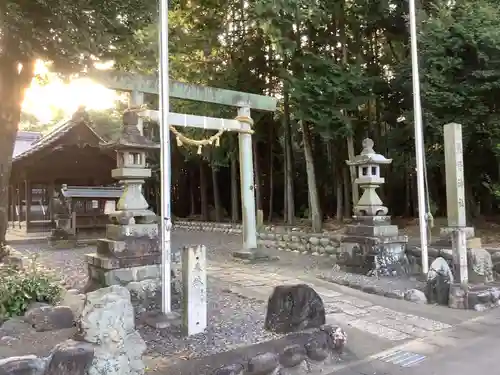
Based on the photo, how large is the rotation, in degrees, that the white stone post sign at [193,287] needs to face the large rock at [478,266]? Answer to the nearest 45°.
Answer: approximately 90° to its left

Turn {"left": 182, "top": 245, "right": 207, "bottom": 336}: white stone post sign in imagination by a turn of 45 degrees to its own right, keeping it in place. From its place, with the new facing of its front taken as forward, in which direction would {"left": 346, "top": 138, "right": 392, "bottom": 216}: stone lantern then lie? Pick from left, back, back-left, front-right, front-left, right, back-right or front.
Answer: back-left

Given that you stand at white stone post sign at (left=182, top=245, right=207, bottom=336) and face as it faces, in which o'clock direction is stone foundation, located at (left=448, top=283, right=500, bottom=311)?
The stone foundation is roughly at 10 o'clock from the white stone post sign.

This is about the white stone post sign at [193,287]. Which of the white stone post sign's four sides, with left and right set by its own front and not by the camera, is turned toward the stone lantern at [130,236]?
back

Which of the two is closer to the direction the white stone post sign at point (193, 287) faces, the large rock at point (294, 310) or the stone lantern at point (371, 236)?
the large rock

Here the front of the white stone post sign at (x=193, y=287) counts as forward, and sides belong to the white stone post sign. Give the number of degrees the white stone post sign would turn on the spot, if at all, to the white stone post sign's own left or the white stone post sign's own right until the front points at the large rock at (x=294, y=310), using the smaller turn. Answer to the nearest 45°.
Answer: approximately 45° to the white stone post sign's own left

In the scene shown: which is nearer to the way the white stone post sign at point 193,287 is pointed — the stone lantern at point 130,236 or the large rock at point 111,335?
the large rock

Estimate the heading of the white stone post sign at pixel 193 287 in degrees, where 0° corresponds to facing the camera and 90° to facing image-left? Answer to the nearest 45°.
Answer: approximately 315°

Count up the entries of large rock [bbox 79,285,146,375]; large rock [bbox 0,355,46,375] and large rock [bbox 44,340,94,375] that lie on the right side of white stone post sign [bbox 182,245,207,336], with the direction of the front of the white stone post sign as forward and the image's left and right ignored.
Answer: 3

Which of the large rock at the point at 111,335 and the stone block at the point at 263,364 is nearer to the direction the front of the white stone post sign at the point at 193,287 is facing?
the stone block
